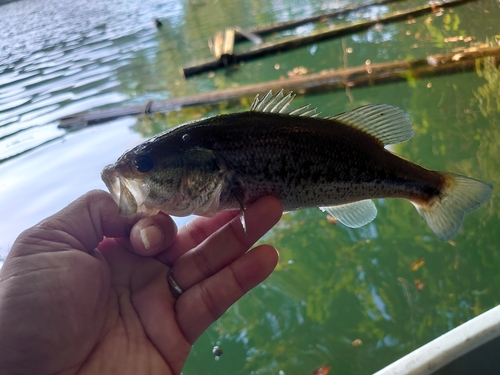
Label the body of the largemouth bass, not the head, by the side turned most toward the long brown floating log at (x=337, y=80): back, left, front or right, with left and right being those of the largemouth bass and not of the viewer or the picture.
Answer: right

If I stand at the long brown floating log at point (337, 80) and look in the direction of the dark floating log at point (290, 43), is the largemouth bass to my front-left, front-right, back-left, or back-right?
back-left

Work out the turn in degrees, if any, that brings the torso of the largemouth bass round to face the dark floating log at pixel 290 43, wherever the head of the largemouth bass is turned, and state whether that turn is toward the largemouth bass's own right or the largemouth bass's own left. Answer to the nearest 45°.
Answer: approximately 90° to the largemouth bass's own right

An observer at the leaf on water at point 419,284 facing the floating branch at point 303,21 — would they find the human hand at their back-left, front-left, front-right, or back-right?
back-left

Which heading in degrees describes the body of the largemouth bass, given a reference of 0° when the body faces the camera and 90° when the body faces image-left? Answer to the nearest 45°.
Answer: approximately 90°

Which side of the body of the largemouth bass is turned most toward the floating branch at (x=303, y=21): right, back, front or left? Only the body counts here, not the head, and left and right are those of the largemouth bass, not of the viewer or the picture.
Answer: right
